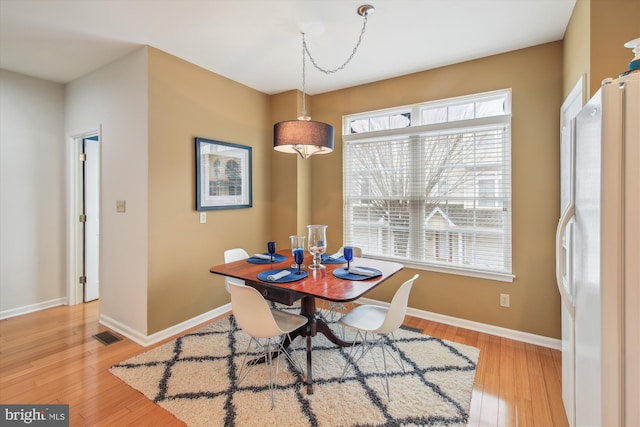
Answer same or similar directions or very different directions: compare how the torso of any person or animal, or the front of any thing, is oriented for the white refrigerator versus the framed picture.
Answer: very different directions

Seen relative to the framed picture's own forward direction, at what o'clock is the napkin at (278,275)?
The napkin is roughly at 1 o'clock from the framed picture.

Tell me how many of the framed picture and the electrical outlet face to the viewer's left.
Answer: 0

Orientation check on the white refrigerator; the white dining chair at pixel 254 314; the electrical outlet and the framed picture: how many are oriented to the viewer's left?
1

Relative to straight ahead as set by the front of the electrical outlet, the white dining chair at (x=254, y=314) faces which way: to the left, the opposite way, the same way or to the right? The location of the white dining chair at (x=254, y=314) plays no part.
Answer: the opposite way

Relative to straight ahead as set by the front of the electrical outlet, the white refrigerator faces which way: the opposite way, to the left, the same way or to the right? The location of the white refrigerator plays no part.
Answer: to the right

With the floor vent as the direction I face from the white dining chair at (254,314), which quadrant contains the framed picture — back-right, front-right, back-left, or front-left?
front-right

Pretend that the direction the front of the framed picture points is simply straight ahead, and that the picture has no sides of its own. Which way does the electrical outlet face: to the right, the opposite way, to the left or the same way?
to the right

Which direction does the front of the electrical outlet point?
toward the camera

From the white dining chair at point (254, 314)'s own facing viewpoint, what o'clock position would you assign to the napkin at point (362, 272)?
The napkin is roughly at 1 o'clock from the white dining chair.

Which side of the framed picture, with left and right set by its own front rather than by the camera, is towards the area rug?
front

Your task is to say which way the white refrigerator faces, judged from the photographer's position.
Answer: facing to the left of the viewer

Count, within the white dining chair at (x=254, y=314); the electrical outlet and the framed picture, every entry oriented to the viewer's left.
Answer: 0

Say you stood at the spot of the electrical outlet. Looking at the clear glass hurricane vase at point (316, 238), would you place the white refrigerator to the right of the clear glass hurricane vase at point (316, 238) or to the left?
left

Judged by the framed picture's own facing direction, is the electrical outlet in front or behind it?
in front

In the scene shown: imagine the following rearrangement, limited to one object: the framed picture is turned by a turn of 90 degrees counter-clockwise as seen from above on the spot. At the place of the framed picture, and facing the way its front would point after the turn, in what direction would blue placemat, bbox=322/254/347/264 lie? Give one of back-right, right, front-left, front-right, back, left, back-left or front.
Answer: right

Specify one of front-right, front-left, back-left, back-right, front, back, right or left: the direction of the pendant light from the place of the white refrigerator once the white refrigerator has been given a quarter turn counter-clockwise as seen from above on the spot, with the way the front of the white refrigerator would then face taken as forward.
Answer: right

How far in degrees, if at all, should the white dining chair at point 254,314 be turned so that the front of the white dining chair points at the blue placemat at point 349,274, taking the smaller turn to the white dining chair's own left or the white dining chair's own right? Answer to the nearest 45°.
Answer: approximately 45° to the white dining chair's own right

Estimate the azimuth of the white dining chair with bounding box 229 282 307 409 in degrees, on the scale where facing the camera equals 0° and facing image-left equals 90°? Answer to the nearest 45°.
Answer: approximately 225°
